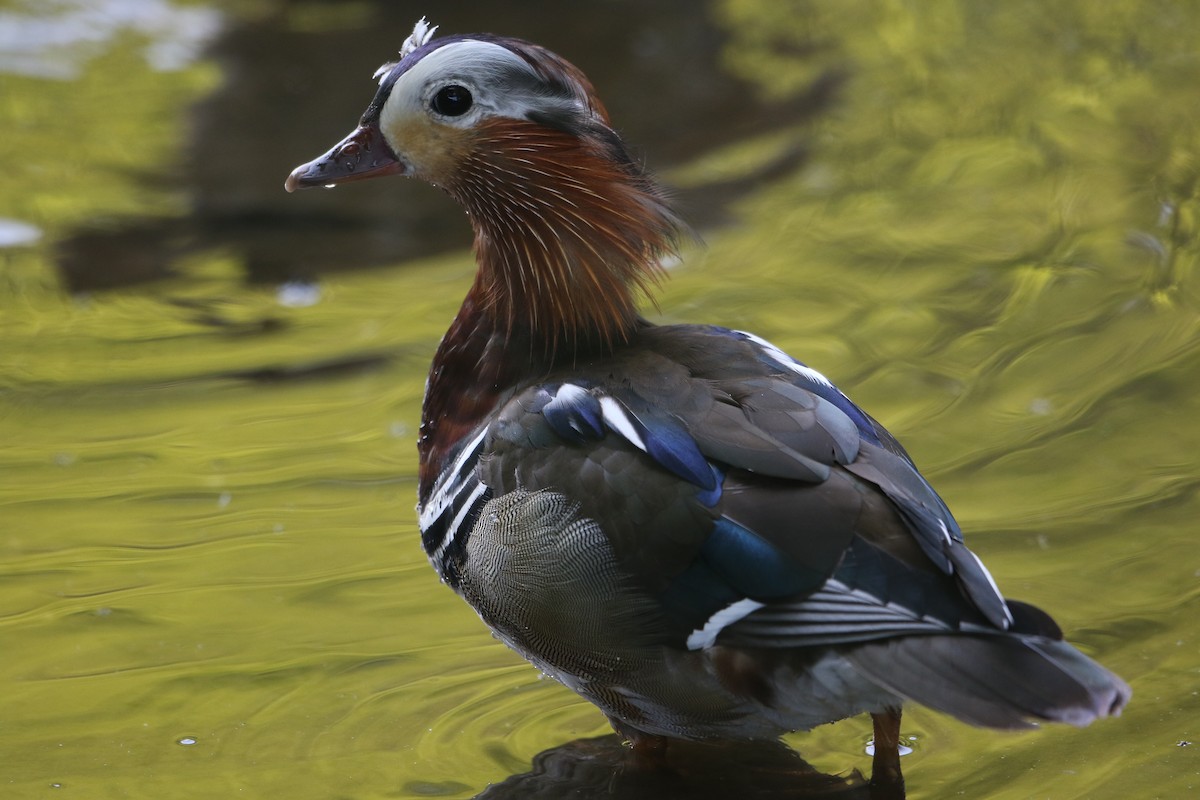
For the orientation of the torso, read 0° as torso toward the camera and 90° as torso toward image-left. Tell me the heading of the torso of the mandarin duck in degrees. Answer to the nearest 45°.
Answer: approximately 90°
